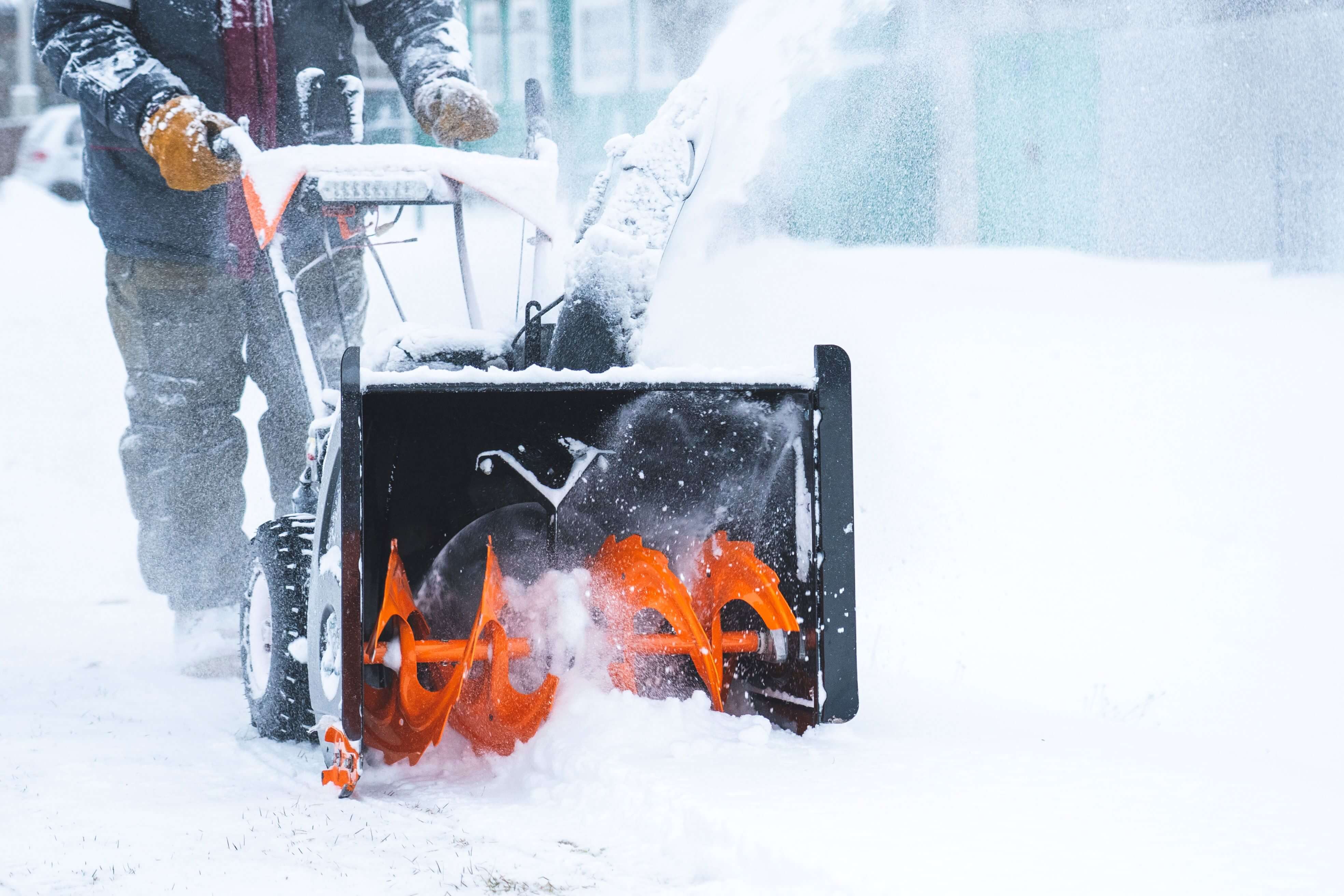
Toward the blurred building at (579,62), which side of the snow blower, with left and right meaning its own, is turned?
back

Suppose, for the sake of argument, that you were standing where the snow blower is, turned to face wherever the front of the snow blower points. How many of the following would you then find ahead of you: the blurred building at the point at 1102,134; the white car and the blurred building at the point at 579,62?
0

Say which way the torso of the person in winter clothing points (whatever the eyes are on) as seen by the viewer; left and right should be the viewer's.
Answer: facing the viewer and to the right of the viewer

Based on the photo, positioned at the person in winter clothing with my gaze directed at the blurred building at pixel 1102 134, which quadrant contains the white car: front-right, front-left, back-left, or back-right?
front-left

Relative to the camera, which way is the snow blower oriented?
toward the camera

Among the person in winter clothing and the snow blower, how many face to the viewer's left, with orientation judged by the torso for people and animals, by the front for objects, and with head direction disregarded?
0

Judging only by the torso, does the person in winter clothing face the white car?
no

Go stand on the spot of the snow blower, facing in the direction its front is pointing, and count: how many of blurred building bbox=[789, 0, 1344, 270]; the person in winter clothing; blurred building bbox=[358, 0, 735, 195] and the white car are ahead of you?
0

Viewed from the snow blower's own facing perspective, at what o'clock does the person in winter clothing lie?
The person in winter clothing is roughly at 5 o'clock from the snow blower.

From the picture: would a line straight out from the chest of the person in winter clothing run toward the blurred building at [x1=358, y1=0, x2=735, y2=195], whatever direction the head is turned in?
no

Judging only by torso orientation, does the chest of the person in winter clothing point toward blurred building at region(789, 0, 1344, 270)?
no
